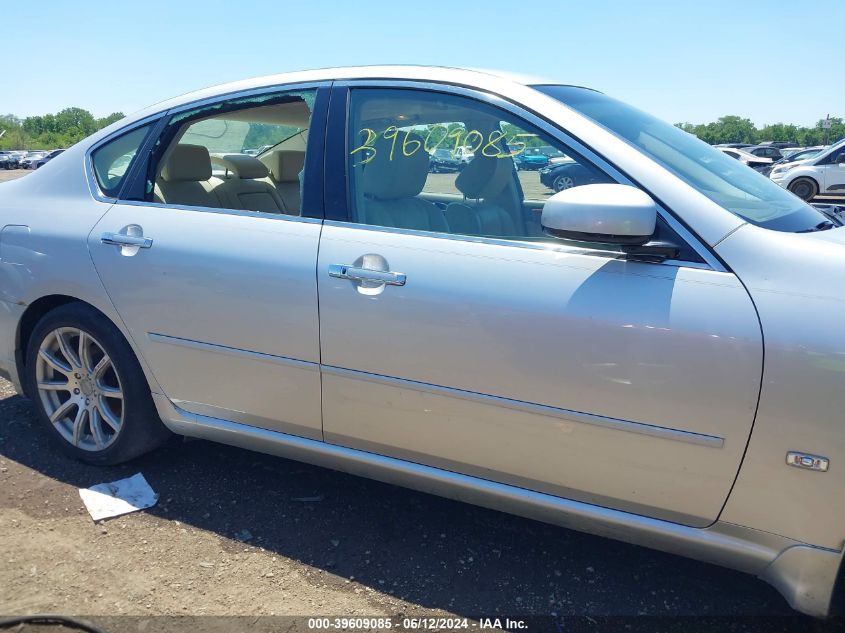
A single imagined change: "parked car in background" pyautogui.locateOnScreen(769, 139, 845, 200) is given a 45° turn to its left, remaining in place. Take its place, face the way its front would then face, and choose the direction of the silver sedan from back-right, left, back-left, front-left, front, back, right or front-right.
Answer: front-left

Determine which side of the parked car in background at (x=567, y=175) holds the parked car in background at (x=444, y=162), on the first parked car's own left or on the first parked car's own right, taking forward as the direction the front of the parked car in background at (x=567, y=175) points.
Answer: on the first parked car's own right

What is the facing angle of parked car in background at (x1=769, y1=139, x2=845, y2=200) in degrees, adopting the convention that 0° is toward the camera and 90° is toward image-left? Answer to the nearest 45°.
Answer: approximately 90°

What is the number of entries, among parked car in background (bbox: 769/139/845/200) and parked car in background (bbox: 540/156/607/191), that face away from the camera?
0

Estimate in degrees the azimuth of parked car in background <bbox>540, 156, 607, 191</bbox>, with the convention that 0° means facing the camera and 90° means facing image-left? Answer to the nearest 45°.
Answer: approximately 45°

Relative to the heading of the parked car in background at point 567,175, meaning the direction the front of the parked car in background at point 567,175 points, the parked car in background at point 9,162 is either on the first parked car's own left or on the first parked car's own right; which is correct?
on the first parked car's own right
